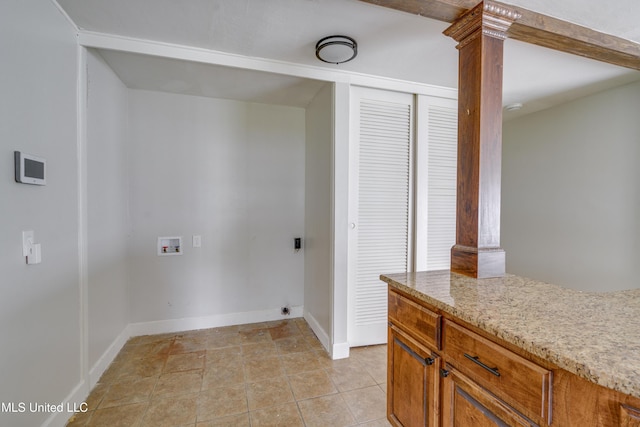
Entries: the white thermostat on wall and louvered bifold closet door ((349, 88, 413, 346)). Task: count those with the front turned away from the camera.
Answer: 0

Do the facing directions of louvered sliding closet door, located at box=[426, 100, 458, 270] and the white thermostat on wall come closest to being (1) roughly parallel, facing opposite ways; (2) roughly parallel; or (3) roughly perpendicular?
roughly perpendicular

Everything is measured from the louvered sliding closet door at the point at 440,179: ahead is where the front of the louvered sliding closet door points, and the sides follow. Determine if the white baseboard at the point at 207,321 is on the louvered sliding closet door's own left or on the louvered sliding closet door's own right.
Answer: on the louvered sliding closet door's own right

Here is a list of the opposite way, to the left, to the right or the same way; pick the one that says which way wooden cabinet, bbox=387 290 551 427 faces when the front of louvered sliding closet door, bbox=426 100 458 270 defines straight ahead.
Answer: to the right

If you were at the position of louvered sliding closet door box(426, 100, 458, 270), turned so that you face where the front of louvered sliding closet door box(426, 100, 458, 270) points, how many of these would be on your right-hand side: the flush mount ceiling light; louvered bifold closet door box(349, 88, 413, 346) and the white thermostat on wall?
3

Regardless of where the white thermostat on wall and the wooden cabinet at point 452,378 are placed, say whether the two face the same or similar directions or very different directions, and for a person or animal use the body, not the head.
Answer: very different directions

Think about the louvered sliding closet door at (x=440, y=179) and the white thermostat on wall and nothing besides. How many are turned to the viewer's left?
0

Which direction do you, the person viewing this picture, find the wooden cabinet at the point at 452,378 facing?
facing the viewer and to the left of the viewer

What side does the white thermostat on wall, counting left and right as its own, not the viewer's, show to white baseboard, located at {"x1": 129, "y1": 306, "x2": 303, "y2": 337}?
left

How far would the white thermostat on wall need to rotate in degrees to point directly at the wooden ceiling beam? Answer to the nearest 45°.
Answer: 0° — it already faces it

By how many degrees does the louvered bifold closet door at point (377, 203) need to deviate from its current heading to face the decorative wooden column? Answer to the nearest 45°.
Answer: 0° — it already faces it

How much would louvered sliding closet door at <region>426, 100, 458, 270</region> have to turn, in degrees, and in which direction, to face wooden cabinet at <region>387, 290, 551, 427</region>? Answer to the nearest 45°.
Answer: approximately 45° to its right

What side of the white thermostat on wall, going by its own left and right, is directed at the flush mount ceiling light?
front

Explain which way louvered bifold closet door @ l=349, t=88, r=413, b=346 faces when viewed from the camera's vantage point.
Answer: facing the viewer and to the right of the viewer

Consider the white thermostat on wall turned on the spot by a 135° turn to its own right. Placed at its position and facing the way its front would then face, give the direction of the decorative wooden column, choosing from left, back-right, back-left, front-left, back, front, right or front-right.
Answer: back-left
